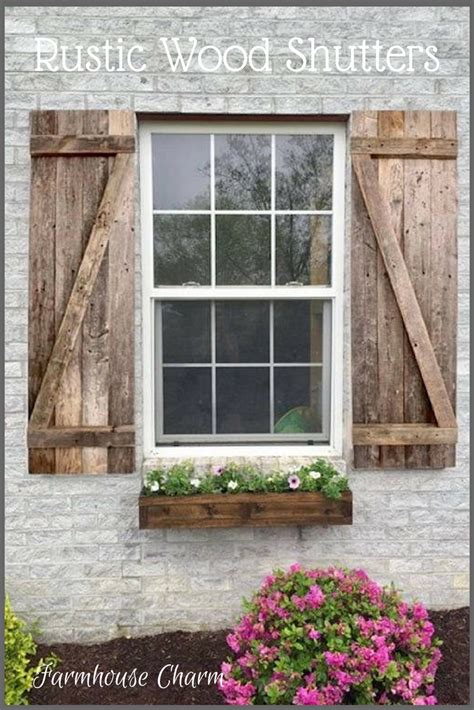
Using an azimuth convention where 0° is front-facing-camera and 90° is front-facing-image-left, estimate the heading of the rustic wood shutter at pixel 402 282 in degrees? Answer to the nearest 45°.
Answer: approximately 0°

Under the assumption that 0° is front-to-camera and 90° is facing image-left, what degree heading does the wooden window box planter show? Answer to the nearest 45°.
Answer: approximately 0°

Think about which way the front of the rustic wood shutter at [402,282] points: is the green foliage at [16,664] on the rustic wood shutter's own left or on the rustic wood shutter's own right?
on the rustic wood shutter's own right
